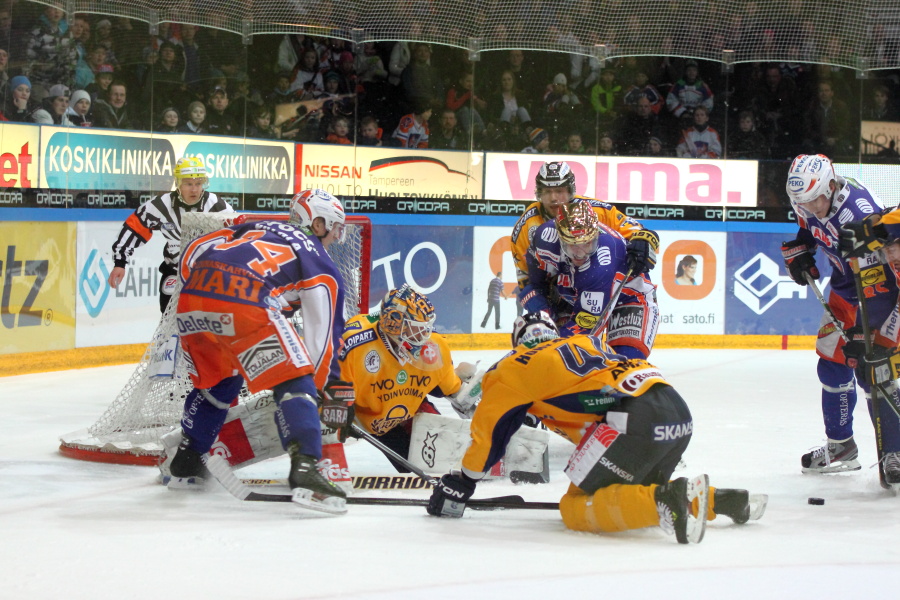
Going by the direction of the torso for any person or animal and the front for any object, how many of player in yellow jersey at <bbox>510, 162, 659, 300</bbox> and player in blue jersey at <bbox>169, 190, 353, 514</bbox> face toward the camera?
1

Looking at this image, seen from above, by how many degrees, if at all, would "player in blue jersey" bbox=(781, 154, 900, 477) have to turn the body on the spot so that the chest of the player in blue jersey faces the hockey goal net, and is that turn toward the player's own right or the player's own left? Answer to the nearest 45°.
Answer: approximately 45° to the player's own right

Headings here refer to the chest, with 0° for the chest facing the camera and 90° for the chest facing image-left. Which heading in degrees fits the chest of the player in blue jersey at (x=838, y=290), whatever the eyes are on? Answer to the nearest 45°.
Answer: approximately 45°

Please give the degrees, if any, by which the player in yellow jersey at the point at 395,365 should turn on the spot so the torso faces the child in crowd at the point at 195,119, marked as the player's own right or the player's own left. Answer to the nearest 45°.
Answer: approximately 135° to the player's own left

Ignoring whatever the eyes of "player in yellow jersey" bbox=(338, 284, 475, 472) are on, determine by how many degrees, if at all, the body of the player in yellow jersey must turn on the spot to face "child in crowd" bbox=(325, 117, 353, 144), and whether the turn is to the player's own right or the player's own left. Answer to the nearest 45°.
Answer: approximately 135° to the player's own left

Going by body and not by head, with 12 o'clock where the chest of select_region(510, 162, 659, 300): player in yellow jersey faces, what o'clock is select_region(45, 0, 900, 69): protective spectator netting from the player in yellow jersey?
The protective spectator netting is roughly at 6 o'clock from the player in yellow jersey.

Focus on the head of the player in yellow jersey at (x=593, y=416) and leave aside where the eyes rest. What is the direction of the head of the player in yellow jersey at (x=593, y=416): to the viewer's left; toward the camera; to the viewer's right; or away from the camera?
away from the camera
